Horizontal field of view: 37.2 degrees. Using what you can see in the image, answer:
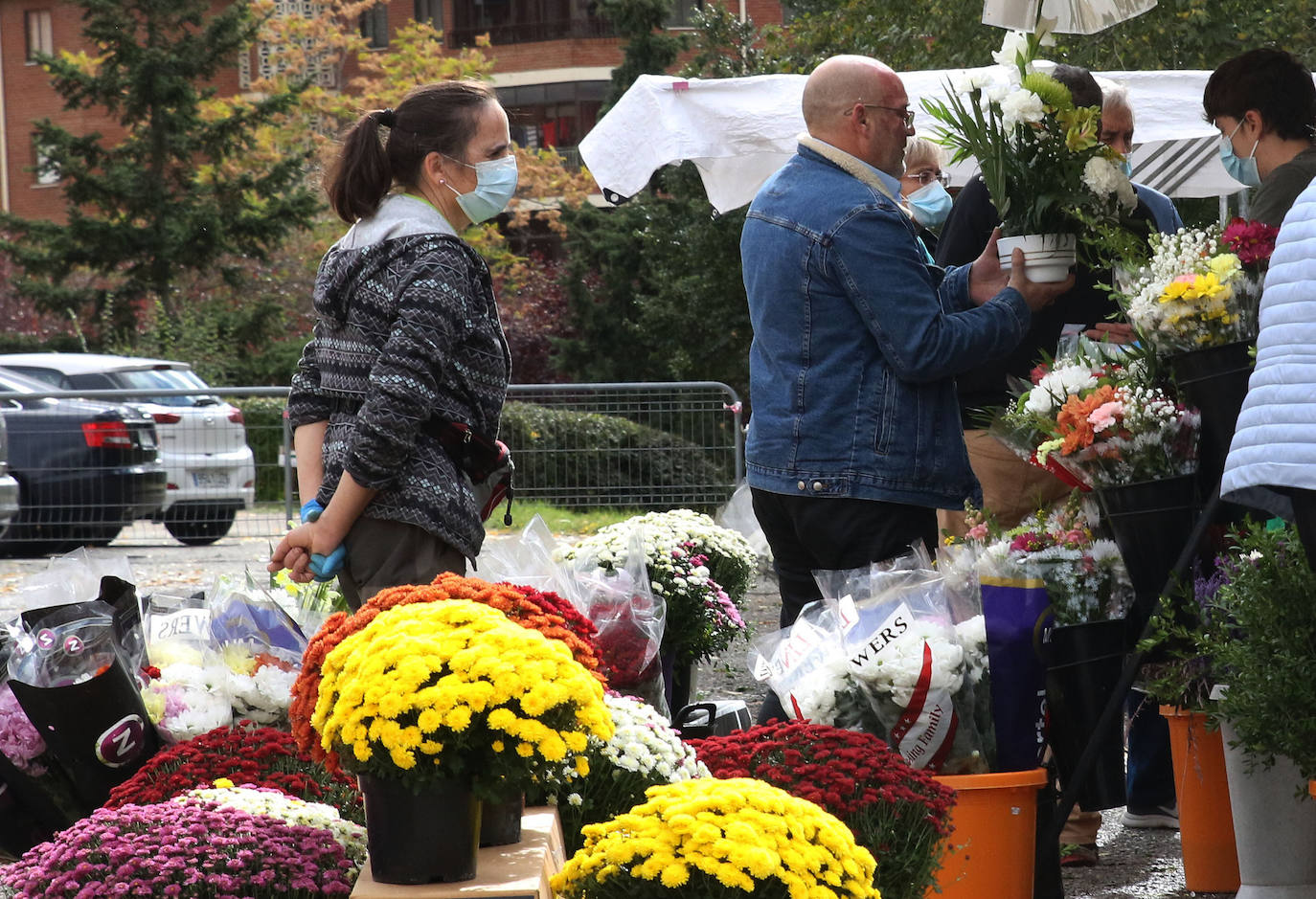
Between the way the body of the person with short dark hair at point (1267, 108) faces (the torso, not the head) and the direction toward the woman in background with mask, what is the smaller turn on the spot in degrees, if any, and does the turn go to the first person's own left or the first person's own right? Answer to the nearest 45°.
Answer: approximately 45° to the first person's own right

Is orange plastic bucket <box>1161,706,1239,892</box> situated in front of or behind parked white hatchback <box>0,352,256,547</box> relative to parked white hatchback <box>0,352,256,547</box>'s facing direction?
behind

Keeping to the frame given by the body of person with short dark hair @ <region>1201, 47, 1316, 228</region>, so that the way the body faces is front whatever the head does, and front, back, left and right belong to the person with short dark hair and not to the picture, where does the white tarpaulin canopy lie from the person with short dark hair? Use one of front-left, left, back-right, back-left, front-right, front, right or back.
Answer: front-right

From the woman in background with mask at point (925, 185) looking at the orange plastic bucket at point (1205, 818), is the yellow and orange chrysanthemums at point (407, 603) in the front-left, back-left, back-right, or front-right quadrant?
front-right

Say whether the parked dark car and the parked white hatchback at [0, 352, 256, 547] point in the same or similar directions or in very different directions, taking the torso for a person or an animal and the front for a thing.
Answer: same or similar directions

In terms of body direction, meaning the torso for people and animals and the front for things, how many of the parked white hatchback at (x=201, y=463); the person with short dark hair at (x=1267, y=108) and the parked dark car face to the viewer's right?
0

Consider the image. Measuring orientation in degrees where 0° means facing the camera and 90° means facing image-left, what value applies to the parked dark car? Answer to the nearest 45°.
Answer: approximately 135°

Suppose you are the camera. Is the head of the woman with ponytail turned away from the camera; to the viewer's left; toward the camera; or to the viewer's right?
to the viewer's right

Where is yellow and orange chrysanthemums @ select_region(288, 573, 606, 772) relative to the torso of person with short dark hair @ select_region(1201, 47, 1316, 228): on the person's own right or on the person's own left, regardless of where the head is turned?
on the person's own left

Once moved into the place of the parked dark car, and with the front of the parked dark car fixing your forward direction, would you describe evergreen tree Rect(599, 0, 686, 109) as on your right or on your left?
on your right

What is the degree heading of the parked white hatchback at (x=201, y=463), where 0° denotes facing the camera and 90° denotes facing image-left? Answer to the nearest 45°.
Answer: approximately 135°

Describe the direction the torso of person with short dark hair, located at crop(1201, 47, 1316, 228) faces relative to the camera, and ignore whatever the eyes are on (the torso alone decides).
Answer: to the viewer's left

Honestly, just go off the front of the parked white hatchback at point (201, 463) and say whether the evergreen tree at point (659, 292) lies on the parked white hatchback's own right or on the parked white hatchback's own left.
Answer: on the parked white hatchback's own right
